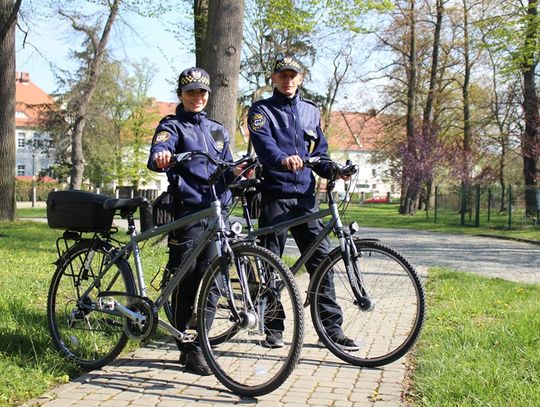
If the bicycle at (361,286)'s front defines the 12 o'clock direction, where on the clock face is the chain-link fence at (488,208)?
The chain-link fence is roughly at 8 o'clock from the bicycle.

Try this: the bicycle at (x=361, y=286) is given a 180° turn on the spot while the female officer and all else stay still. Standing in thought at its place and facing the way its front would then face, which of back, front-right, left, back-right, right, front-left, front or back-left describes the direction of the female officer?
front-left

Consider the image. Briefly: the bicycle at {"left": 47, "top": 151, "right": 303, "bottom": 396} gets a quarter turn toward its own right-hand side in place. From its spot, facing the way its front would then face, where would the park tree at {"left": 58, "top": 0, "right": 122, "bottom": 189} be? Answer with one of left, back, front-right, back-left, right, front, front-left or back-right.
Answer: back-right

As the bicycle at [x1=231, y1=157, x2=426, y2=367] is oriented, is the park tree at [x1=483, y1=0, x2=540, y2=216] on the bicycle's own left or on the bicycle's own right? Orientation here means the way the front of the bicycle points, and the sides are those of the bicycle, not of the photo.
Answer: on the bicycle's own left

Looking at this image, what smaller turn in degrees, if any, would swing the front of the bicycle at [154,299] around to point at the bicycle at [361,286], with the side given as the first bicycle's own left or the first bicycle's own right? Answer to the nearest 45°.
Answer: approximately 45° to the first bicycle's own left

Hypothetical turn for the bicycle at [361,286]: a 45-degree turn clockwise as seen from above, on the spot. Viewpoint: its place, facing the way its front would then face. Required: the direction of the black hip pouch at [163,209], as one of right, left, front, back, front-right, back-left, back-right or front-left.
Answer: right

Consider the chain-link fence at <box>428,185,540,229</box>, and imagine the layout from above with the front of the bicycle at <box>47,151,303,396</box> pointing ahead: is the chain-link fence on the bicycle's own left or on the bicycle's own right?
on the bicycle's own left

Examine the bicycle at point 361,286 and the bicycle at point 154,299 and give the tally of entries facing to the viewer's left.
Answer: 0

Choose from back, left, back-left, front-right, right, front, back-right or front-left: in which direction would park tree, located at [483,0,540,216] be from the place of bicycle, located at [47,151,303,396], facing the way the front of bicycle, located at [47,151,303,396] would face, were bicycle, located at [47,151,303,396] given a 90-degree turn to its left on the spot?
front

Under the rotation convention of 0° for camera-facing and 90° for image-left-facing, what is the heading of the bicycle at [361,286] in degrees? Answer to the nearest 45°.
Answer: approximately 315°
